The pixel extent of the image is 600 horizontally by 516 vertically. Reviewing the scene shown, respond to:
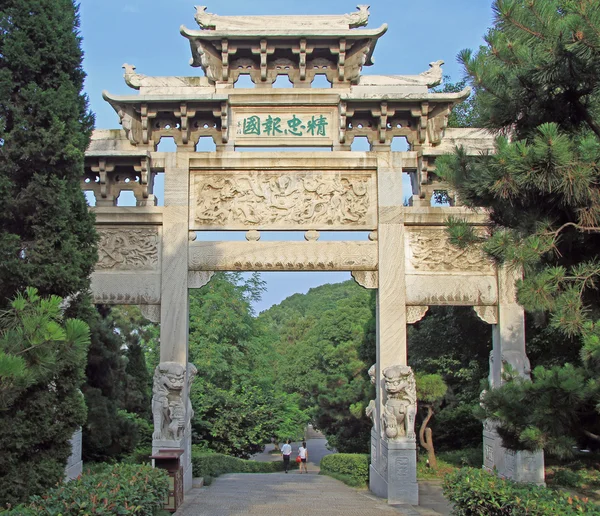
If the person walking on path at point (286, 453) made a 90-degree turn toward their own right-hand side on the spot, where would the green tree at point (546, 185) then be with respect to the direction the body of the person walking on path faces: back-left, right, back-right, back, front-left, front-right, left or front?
right

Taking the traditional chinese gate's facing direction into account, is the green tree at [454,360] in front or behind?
behind

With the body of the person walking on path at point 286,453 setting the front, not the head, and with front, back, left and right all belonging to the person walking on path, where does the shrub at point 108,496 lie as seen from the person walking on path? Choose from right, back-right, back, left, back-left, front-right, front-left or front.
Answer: back

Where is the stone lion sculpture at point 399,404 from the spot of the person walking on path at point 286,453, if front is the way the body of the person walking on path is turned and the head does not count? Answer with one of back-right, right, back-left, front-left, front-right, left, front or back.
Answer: back

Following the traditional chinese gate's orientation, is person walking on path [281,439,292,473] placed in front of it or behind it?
behind

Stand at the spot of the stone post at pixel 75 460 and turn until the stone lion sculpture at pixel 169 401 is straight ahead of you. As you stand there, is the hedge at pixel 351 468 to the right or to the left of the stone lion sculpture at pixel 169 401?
left

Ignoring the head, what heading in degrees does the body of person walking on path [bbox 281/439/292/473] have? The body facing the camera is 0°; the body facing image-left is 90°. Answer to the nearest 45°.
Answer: approximately 180°

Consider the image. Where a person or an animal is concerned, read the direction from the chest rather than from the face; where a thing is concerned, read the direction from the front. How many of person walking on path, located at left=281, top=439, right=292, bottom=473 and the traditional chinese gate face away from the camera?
1

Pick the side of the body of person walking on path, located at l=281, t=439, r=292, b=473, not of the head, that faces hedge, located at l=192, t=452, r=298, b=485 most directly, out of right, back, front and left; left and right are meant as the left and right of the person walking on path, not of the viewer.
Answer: left

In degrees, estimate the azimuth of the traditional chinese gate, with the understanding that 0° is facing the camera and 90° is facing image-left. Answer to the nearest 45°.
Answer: approximately 0°

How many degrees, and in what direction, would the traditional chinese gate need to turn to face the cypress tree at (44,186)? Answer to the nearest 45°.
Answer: approximately 45° to its right

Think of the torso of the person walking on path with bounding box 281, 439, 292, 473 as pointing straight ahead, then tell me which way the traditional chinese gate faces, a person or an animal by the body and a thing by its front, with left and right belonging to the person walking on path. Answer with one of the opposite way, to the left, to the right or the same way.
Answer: the opposite way

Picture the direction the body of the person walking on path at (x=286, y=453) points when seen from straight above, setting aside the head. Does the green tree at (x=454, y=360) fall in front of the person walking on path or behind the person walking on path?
behind
